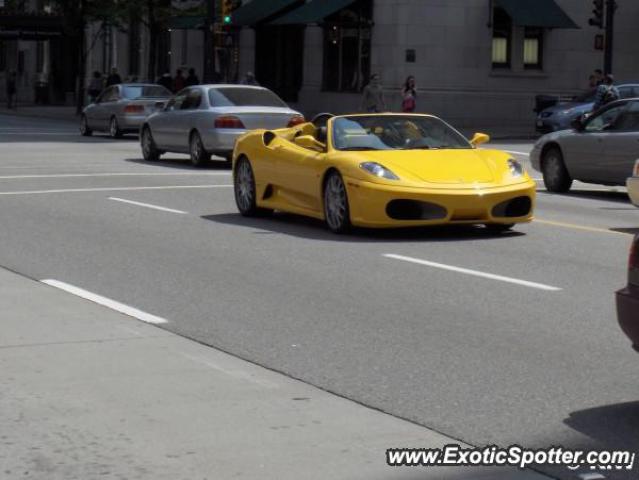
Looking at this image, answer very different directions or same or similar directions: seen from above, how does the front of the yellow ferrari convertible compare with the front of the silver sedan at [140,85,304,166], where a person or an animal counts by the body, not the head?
very different directions

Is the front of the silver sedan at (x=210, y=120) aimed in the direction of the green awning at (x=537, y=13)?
no

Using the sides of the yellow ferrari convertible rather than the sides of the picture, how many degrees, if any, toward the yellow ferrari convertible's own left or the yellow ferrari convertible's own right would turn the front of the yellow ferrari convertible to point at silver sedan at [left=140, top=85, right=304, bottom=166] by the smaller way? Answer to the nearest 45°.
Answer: approximately 135° to the yellow ferrari convertible's own left

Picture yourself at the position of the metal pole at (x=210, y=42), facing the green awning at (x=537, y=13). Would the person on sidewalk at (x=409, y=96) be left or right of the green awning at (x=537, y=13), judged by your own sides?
right

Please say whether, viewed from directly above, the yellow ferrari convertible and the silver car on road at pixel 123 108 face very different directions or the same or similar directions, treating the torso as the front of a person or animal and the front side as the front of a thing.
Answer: very different directions

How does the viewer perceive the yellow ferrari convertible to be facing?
facing the viewer and to the right of the viewer

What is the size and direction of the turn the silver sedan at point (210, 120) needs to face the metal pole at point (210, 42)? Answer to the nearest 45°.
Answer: approximately 45° to its right

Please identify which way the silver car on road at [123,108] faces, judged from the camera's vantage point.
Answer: facing away from the viewer and to the left of the viewer

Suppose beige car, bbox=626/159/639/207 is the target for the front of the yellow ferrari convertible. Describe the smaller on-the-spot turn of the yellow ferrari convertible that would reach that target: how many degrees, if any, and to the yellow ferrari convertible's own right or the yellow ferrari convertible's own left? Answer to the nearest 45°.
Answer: approximately 90° to the yellow ferrari convertible's own left

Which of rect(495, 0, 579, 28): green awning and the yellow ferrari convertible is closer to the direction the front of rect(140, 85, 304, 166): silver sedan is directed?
the green awning

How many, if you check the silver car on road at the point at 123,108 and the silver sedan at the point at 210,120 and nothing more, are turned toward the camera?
0

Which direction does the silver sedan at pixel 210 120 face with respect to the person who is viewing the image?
facing away from the viewer and to the left of the viewer

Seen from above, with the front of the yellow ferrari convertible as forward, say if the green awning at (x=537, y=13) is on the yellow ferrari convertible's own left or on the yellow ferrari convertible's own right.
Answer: on the yellow ferrari convertible's own left

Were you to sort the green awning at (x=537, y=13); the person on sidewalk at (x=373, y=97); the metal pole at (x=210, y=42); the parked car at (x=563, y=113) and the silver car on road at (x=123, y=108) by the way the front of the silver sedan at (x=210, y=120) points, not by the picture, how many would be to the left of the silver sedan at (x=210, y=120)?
0

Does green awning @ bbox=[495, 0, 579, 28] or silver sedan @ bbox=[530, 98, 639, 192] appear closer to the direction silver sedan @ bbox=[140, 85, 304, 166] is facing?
the green awning

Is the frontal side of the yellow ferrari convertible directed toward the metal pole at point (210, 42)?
no

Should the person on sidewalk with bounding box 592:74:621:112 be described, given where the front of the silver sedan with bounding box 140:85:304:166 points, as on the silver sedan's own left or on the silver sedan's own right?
on the silver sedan's own right

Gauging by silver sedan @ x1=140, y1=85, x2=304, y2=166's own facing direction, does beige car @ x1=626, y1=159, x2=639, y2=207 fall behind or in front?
behind
